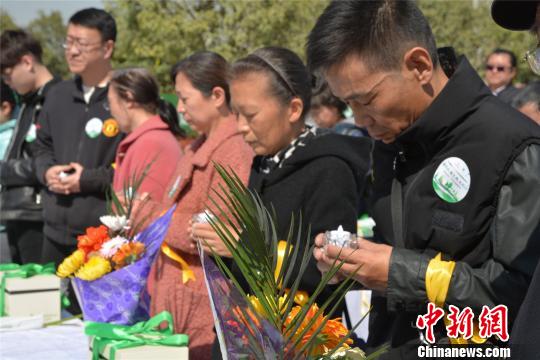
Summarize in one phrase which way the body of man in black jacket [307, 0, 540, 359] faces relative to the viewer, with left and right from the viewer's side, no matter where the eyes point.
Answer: facing the viewer and to the left of the viewer

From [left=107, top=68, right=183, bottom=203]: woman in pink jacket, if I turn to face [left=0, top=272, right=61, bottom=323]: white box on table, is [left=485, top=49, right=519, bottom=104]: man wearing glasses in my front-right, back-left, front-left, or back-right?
back-left

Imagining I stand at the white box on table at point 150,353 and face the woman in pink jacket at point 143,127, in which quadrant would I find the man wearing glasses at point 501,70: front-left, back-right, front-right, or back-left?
front-right

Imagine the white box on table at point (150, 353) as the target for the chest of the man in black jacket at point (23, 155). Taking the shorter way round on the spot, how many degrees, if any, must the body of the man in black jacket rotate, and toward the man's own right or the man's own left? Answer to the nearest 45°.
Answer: approximately 45° to the man's own left

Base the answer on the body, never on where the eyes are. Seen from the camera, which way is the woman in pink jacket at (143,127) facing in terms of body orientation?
to the viewer's left

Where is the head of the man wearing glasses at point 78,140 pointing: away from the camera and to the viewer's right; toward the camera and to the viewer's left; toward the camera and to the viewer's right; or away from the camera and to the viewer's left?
toward the camera and to the viewer's left

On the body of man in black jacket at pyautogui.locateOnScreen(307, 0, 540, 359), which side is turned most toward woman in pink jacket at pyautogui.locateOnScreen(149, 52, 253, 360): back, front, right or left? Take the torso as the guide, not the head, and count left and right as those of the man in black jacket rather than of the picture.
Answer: right

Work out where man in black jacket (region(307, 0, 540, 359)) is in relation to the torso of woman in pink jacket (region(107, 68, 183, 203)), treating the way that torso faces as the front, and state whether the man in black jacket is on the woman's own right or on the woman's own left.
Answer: on the woman's own left

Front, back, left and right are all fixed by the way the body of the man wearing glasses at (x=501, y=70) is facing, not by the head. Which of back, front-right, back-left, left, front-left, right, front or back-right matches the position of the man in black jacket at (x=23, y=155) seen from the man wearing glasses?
front

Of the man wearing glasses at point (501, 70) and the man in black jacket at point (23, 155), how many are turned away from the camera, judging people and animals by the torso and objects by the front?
0

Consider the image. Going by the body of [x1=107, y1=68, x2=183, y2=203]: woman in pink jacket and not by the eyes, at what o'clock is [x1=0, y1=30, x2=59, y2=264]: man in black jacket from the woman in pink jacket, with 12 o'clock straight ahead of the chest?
The man in black jacket is roughly at 2 o'clock from the woman in pink jacket.
